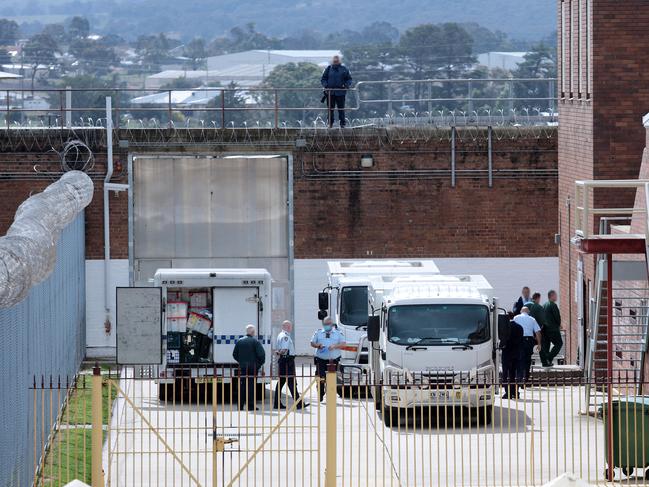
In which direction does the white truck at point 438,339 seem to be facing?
toward the camera

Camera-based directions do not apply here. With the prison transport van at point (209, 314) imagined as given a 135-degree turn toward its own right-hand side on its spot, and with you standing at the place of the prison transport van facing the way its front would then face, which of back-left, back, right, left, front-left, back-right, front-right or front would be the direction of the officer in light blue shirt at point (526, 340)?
front-left

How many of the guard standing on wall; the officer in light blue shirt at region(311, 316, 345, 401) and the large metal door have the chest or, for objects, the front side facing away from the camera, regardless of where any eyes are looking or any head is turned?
0

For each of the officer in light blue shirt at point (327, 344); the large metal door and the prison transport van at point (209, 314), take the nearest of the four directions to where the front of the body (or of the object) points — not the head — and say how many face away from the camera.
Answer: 1

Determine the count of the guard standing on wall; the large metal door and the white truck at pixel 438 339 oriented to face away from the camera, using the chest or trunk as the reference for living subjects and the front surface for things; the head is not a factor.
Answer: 0

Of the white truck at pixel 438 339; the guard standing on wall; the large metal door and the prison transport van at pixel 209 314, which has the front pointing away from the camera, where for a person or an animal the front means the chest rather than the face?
the prison transport van

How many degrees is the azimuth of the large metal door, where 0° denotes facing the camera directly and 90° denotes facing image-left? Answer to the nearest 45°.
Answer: approximately 0°

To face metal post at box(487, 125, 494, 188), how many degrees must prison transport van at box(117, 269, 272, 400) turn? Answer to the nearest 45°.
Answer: approximately 45° to its right

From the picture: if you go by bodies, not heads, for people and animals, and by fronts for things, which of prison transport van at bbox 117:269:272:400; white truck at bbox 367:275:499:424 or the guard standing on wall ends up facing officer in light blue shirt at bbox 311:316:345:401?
the guard standing on wall

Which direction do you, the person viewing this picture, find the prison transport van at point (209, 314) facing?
facing away from the viewer

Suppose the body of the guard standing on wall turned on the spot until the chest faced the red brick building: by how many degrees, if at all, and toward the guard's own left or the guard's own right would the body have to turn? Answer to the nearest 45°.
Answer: approximately 45° to the guard's own left

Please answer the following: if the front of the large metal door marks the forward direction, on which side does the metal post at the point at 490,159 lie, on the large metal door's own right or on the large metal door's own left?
on the large metal door's own left

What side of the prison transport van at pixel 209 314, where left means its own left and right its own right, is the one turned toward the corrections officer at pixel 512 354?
right

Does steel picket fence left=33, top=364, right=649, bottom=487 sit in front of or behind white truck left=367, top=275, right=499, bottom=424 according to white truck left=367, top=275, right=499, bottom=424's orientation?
in front

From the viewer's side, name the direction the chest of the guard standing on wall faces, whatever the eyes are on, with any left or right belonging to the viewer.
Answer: facing the viewer

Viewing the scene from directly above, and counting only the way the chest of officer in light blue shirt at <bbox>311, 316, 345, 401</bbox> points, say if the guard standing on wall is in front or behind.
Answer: behind

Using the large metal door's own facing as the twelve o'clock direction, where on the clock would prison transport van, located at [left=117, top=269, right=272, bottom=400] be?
The prison transport van is roughly at 12 o'clock from the large metal door.

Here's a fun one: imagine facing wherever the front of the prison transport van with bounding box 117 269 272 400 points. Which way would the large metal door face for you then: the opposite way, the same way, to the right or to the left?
the opposite way
